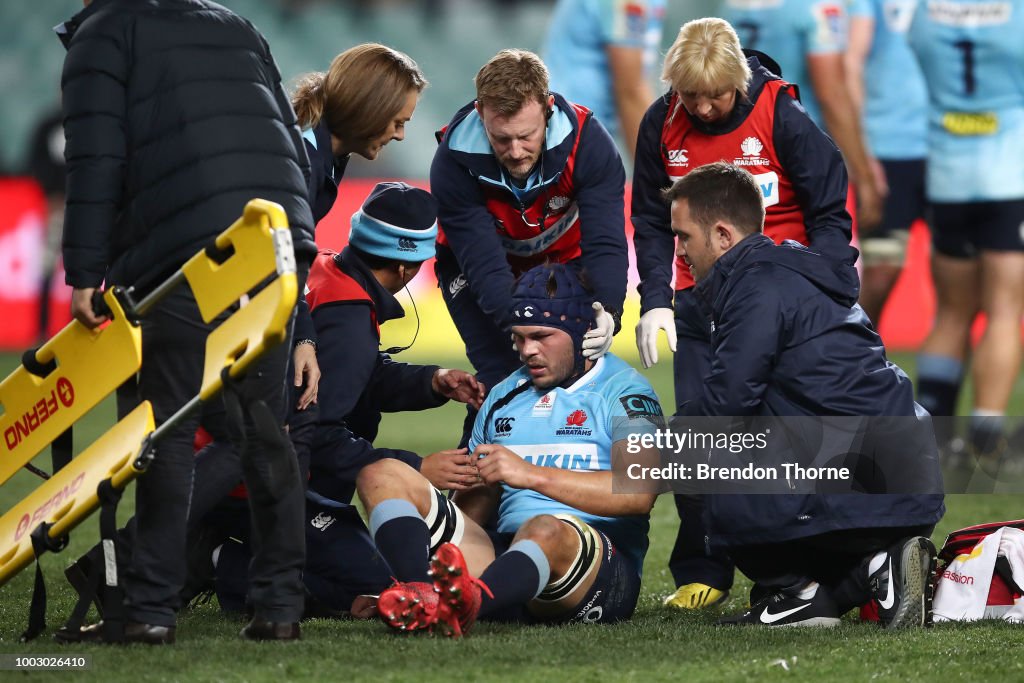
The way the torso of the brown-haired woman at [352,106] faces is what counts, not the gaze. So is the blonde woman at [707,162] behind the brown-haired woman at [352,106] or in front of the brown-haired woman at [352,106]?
in front

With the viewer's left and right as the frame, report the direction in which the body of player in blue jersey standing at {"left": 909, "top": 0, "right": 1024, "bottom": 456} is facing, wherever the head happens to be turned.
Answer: facing away from the viewer

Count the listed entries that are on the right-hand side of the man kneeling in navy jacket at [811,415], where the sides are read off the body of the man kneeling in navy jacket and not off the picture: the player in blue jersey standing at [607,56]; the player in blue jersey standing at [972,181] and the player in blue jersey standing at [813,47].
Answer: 3

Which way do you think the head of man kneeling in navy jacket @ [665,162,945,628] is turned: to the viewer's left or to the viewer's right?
to the viewer's left

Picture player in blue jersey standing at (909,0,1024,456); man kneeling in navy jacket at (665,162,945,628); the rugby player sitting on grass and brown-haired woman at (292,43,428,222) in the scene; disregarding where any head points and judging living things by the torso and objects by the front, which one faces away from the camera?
the player in blue jersey standing

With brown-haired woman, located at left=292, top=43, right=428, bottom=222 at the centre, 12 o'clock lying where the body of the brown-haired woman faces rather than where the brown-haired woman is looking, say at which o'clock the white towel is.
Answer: The white towel is roughly at 1 o'clock from the brown-haired woman.

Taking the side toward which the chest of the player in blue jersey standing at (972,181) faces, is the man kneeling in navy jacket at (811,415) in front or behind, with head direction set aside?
behind

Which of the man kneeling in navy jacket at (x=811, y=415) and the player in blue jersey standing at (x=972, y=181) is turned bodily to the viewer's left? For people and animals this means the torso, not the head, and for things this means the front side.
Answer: the man kneeling in navy jacket

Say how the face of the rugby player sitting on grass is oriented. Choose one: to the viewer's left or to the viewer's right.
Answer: to the viewer's left

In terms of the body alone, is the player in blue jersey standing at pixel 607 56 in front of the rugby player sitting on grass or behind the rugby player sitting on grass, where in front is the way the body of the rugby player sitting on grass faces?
behind

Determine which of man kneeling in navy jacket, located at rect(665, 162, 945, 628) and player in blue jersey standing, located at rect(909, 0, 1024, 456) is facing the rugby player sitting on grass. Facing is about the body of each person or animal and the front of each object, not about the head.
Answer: the man kneeling in navy jacket

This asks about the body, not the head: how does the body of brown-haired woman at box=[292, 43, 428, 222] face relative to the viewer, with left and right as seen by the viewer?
facing to the right of the viewer

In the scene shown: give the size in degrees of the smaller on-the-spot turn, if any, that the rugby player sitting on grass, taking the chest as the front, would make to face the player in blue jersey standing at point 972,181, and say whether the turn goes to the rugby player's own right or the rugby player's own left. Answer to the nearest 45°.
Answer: approximately 180°

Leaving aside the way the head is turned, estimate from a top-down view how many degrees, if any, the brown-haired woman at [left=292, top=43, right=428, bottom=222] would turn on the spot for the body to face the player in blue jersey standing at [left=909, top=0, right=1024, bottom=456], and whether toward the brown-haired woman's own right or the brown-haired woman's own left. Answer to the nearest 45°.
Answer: approximately 45° to the brown-haired woman's own left
